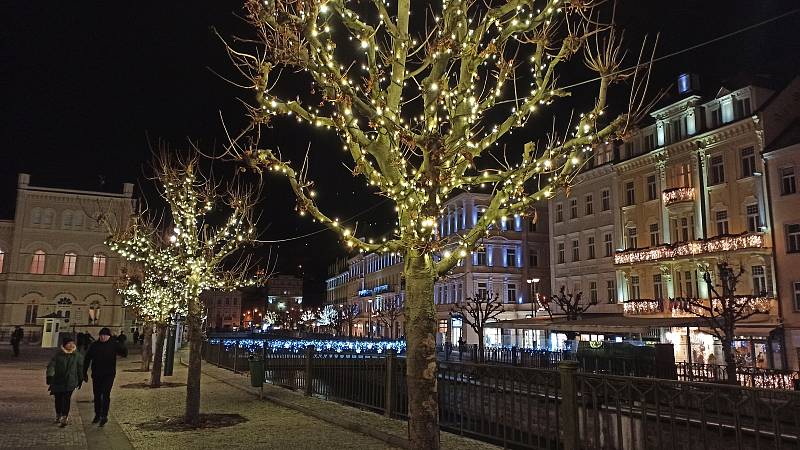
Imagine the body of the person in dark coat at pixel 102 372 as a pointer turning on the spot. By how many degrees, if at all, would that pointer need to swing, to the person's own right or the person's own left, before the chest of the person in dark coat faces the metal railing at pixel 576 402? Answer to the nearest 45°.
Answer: approximately 45° to the person's own left

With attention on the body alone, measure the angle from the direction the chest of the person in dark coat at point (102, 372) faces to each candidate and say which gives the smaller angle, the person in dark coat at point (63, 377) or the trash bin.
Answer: the person in dark coat

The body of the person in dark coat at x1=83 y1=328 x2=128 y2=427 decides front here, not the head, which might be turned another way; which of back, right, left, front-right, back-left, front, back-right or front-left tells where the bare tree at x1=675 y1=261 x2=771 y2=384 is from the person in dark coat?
left

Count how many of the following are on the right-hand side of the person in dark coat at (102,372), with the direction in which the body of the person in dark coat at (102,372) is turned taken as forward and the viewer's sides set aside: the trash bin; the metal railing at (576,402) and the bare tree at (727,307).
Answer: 0

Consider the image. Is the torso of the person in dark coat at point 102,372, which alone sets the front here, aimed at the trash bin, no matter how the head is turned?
no

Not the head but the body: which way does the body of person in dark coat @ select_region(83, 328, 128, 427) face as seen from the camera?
toward the camera

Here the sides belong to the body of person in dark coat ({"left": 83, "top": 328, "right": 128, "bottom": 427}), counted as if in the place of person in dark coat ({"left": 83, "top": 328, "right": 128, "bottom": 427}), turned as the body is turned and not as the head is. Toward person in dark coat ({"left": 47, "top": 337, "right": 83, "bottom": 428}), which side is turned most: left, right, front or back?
right
